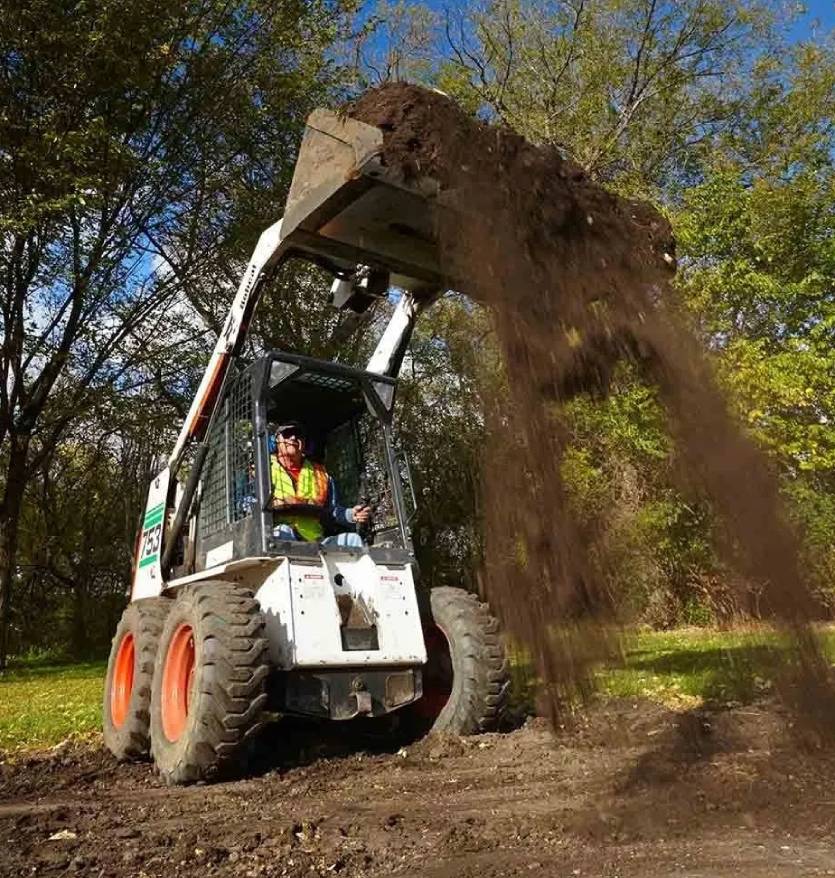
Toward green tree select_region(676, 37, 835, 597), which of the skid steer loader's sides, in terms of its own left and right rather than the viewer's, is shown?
left

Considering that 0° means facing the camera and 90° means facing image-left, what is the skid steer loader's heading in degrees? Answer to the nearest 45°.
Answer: approximately 315°
